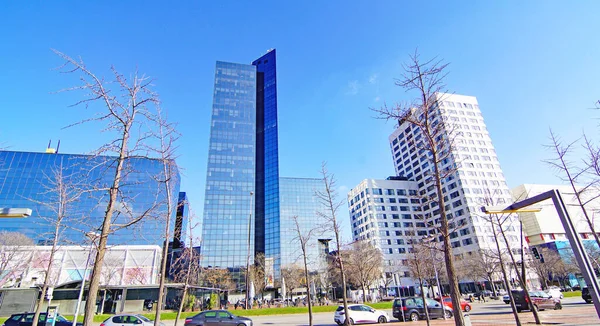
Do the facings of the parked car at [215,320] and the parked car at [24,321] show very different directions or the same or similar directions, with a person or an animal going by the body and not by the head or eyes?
same or similar directions

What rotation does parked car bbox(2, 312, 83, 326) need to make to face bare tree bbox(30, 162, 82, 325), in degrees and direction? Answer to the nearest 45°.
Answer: approximately 90° to its right

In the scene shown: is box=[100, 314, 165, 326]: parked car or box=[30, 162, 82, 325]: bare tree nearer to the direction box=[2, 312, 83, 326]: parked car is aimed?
the parked car

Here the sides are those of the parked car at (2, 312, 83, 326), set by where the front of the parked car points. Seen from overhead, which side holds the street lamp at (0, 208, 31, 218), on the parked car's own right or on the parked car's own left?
on the parked car's own right
